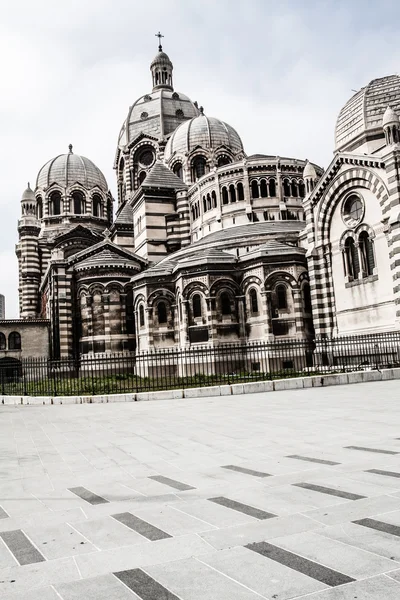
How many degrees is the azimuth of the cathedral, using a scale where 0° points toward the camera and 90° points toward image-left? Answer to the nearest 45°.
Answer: approximately 135°
